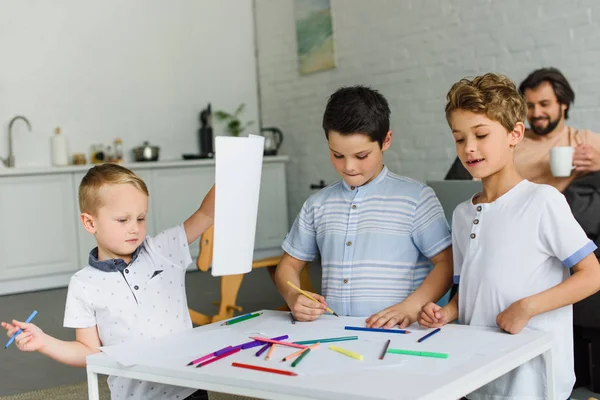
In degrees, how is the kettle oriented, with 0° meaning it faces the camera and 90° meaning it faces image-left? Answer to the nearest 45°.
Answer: approximately 90°

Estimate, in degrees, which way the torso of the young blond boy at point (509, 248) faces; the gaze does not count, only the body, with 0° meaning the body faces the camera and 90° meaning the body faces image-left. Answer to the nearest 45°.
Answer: approximately 45°

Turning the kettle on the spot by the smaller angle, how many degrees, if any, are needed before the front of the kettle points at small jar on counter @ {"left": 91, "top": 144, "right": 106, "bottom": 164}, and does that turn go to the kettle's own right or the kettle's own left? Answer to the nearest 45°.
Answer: approximately 45° to the kettle's own left

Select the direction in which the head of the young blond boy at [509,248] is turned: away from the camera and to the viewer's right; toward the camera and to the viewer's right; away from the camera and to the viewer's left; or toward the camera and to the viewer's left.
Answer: toward the camera and to the viewer's left

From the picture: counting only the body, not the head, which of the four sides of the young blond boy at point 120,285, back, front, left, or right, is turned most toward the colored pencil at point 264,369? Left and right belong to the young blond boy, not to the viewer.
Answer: front
